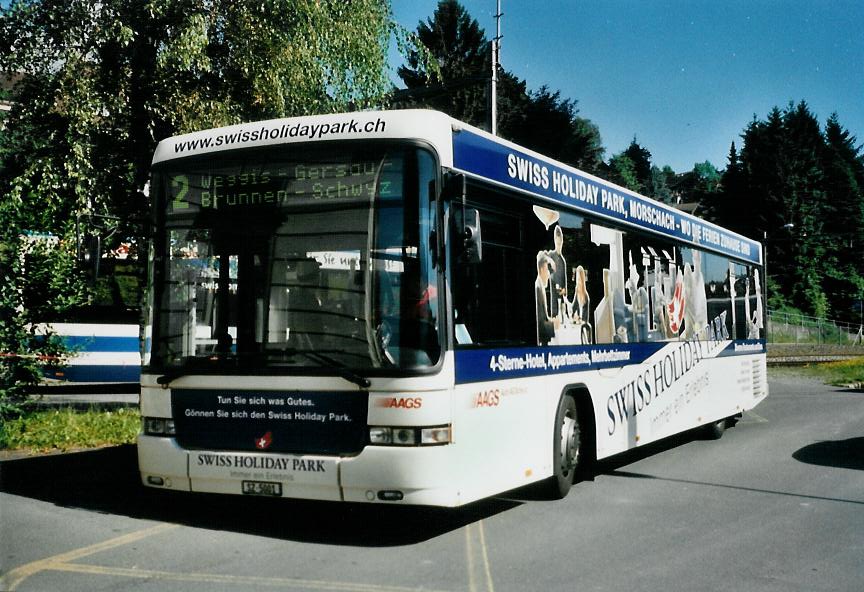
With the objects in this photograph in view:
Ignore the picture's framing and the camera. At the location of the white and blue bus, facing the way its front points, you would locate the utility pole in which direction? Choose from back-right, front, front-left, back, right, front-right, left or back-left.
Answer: back-right

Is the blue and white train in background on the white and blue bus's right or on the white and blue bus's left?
on its right

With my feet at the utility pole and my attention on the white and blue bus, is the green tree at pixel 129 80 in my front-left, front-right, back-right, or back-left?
front-right

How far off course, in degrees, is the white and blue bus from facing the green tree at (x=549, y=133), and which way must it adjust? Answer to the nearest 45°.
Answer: approximately 135° to its right

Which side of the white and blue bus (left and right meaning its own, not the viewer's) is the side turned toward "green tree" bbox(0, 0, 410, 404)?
right

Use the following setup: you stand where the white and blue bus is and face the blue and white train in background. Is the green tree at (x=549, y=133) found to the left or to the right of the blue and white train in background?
right

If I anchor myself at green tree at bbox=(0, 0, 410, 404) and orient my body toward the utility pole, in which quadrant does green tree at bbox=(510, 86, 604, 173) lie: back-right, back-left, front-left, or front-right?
front-left

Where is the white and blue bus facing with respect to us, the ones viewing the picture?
facing the viewer and to the left of the viewer

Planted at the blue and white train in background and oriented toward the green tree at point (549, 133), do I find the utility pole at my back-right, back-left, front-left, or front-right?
front-right
